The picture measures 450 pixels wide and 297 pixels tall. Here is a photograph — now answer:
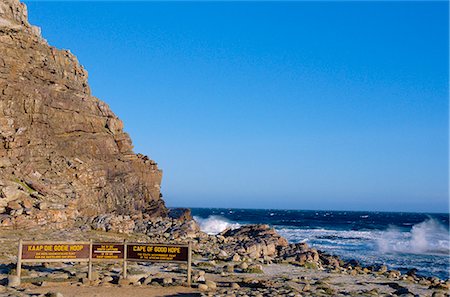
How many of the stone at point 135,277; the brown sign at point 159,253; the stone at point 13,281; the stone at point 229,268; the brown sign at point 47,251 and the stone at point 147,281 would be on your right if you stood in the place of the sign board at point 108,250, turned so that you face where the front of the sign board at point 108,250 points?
2

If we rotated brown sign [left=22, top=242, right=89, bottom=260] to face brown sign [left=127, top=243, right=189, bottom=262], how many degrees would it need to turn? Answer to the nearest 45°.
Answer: approximately 90° to its left

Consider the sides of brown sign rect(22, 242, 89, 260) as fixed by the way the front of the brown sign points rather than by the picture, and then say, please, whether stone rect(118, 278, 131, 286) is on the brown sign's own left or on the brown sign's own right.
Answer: on the brown sign's own left

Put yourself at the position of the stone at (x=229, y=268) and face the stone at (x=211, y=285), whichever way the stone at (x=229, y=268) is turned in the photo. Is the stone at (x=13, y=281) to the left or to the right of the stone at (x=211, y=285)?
right

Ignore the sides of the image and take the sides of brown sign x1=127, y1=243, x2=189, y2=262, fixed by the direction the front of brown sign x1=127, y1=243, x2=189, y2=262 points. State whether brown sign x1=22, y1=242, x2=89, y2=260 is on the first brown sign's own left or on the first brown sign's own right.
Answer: on the first brown sign's own right

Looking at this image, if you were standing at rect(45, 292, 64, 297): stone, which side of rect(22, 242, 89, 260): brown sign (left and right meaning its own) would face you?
front

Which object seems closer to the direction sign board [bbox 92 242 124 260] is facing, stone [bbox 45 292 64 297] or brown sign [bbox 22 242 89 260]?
the stone

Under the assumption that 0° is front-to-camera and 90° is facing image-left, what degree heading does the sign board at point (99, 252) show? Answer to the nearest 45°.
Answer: approximately 0°

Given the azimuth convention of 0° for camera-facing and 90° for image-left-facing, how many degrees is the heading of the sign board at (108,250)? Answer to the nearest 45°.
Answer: approximately 0°

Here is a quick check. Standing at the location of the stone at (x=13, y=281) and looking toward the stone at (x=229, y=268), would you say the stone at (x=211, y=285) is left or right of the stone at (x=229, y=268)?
right

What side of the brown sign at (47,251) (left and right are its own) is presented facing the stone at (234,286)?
left

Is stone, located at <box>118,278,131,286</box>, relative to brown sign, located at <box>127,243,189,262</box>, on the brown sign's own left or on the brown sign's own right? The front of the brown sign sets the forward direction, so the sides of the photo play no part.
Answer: on the brown sign's own right

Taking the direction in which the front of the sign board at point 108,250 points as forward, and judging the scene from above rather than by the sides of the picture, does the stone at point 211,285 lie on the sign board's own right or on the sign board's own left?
on the sign board's own left
